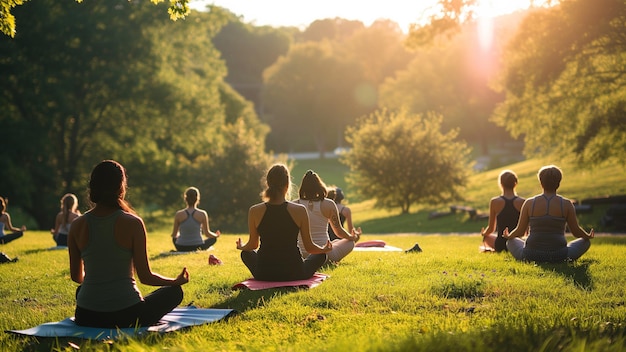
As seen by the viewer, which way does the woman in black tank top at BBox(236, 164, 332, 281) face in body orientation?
away from the camera

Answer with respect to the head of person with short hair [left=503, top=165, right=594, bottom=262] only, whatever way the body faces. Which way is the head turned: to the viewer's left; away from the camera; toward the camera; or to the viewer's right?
away from the camera

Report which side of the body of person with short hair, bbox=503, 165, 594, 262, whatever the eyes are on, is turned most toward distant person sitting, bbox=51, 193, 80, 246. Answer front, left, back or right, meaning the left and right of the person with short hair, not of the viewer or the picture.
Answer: left

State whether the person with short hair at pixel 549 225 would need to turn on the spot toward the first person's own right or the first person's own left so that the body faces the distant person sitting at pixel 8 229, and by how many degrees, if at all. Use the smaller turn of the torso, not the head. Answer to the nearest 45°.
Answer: approximately 90° to the first person's own left

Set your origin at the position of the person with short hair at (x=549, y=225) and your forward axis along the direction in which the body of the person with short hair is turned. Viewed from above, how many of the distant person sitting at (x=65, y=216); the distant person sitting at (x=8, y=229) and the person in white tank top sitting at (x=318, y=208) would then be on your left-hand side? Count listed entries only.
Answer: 3

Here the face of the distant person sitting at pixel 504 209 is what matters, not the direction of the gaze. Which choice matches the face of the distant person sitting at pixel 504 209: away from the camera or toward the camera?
away from the camera

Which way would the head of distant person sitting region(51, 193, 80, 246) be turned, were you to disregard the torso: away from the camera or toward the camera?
away from the camera

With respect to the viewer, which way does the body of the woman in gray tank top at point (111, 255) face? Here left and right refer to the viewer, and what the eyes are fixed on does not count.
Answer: facing away from the viewer and to the right of the viewer

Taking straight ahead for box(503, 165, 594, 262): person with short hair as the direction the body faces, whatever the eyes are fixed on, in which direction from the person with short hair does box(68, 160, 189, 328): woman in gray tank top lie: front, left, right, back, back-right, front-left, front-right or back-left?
back-left

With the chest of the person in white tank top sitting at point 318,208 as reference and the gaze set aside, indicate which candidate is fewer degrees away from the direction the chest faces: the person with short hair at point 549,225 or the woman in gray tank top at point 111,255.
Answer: the person with short hair

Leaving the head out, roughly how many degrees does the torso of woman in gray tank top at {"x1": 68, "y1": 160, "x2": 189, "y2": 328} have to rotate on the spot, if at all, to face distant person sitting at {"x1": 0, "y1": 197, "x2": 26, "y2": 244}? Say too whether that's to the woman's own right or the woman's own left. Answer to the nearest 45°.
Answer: approximately 45° to the woman's own left

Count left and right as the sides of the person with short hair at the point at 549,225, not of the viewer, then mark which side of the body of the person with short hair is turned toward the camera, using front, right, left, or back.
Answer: back

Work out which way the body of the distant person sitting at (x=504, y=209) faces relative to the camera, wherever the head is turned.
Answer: away from the camera

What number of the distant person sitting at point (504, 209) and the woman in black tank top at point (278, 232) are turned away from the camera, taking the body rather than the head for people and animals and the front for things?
2

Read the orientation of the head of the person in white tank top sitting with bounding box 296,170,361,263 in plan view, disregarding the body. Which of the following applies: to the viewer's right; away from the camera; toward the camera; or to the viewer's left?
away from the camera
